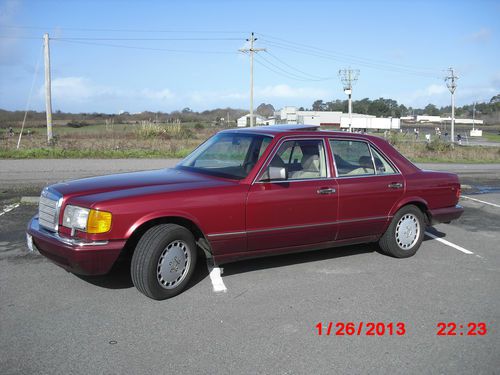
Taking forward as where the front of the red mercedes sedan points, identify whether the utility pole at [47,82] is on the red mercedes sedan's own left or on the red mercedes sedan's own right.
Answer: on the red mercedes sedan's own right

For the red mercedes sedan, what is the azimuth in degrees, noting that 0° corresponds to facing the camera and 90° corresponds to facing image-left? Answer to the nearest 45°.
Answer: approximately 45°
